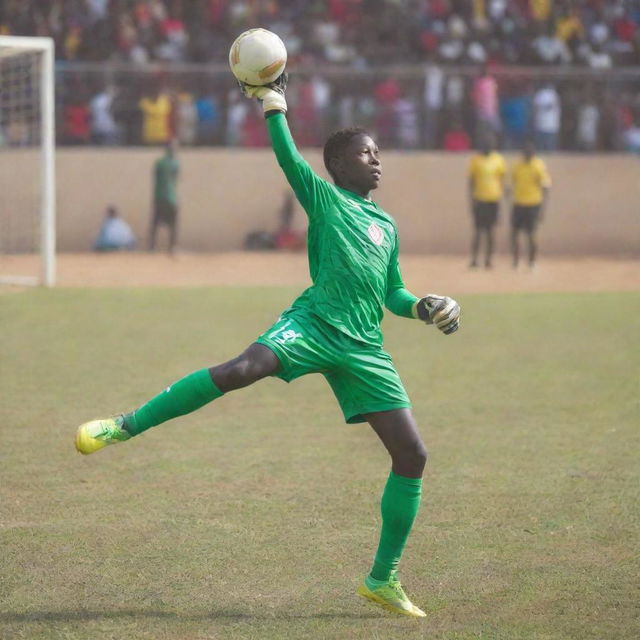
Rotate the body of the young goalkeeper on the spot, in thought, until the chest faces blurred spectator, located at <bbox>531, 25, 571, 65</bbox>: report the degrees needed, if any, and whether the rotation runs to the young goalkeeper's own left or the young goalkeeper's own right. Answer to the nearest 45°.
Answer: approximately 135° to the young goalkeeper's own left

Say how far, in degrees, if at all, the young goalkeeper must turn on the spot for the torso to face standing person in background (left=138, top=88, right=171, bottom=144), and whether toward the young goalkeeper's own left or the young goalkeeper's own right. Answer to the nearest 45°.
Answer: approximately 135° to the young goalkeeper's own left

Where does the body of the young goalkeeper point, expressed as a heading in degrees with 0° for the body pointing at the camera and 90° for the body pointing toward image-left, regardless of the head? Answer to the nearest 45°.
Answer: approximately 315°

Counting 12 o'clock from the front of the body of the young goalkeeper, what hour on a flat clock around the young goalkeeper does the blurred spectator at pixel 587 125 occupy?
The blurred spectator is roughly at 8 o'clock from the young goalkeeper.

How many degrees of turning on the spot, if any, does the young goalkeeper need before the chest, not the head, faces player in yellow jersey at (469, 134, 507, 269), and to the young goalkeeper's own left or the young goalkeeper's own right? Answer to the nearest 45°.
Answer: approximately 135° to the young goalkeeper's own left

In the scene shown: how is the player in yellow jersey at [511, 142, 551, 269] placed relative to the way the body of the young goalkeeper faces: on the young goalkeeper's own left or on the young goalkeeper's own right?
on the young goalkeeper's own left

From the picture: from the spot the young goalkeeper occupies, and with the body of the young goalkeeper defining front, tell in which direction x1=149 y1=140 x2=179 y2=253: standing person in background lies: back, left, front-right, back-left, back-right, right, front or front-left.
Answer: back-left

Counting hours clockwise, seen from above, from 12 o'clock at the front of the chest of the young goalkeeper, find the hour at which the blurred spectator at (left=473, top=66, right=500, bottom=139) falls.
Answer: The blurred spectator is roughly at 8 o'clock from the young goalkeeper.

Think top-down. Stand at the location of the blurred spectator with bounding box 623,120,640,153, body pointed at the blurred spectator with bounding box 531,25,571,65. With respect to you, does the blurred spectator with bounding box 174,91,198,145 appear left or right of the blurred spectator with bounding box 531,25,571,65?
left

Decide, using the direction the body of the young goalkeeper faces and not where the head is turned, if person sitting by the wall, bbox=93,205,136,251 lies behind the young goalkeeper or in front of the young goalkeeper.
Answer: behind

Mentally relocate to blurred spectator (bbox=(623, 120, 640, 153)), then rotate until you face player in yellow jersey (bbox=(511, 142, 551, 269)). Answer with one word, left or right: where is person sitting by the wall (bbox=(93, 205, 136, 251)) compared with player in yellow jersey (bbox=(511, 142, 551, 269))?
right

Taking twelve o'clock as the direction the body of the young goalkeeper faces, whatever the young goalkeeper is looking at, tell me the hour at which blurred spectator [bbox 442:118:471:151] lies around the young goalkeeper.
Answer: The blurred spectator is roughly at 8 o'clock from the young goalkeeper.

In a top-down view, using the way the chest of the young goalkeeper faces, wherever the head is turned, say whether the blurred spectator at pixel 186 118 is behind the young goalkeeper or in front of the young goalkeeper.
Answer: behind

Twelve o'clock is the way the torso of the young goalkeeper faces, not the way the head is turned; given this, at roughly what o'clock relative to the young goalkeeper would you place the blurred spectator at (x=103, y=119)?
The blurred spectator is roughly at 7 o'clock from the young goalkeeper.
